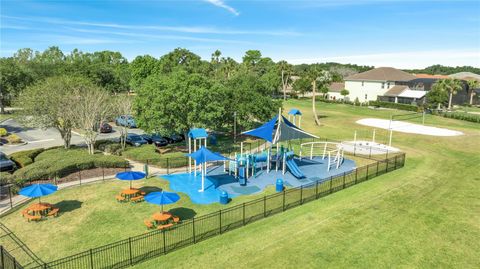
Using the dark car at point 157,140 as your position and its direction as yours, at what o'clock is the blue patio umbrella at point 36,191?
The blue patio umbrella is roughly at 2 o'clock from the dark car.

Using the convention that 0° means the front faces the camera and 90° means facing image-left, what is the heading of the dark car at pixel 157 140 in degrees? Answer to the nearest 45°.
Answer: approximately 315°

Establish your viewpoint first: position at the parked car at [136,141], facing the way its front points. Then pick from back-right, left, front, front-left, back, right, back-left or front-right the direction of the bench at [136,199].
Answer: front-right

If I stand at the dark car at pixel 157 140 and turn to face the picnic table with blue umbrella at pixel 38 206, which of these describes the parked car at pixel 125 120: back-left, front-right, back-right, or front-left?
back-right

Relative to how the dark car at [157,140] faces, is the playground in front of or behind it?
in front

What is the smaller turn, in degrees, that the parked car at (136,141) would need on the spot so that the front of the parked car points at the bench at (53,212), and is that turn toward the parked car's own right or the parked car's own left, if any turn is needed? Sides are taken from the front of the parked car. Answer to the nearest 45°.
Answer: approximately 45° to the parked car's own right
